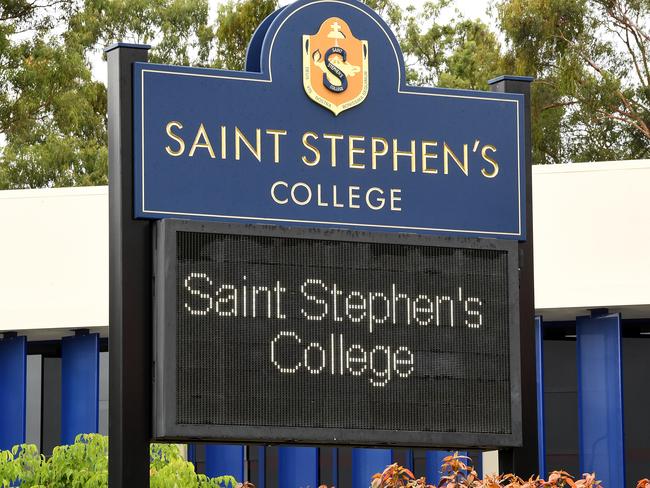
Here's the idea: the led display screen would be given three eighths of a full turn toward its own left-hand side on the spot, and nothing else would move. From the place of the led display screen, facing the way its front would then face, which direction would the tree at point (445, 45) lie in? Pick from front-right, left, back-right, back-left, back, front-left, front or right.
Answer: front

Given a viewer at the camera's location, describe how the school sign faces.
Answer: facing the viewer and to the right of the viewer

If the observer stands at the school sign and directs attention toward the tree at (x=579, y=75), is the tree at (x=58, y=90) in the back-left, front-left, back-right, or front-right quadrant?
front-left

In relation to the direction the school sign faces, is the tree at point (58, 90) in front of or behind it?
behind

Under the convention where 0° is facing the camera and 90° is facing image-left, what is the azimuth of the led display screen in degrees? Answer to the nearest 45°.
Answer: approximately 315°

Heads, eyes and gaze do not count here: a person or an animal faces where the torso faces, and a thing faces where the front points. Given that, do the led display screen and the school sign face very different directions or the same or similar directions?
same or similar directions

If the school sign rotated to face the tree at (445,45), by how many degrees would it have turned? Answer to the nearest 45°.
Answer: approximately 135° to its left

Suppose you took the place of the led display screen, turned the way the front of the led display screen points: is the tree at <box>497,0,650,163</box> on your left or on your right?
on your left

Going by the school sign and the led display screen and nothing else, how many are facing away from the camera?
0
